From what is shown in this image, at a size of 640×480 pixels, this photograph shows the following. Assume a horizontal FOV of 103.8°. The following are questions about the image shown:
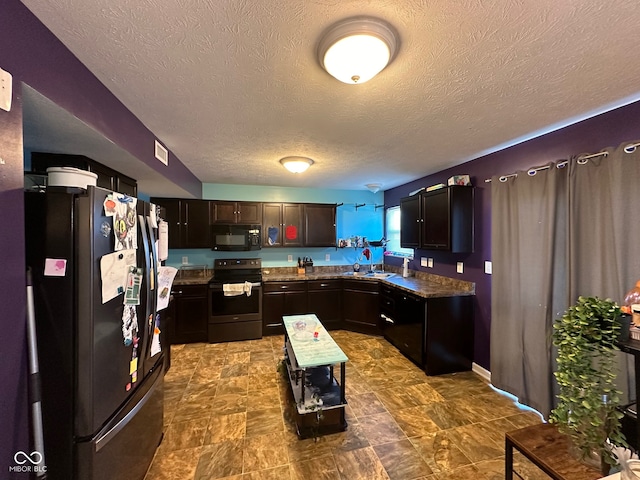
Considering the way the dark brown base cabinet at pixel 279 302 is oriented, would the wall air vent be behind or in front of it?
in front

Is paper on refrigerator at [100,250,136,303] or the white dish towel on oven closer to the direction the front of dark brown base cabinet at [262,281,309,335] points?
the paper on refrigerator

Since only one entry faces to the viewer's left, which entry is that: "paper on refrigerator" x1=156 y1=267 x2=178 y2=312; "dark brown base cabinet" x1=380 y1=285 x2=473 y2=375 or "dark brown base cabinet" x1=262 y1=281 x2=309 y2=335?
"dark brown base cabinet" x1=380 y1=285 x2=473 y2=375

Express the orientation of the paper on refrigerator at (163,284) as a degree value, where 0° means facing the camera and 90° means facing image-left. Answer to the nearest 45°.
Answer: approximately 315°

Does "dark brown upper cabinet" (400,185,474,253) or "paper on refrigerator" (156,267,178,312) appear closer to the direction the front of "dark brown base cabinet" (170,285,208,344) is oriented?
the paper on refrigerator

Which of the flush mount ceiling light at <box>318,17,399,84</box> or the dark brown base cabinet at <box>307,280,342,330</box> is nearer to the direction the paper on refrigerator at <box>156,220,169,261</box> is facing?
the flush mount ceiling light

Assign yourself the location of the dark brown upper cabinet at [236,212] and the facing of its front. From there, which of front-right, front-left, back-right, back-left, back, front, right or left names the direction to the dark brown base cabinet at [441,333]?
front-left

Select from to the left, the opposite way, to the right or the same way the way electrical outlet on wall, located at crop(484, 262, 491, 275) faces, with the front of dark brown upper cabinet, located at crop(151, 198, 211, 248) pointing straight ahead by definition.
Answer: to the right

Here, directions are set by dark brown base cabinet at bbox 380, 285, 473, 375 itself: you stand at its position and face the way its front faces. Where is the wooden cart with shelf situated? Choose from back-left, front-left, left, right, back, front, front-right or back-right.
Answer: front-left

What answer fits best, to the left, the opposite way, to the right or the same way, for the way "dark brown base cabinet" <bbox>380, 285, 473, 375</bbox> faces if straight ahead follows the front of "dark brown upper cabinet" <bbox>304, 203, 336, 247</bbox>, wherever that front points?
to the right

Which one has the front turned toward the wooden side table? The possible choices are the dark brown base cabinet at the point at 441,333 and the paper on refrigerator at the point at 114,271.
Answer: the paper on refrigerator

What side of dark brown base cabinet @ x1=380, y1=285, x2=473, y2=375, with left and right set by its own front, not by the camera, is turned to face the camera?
left

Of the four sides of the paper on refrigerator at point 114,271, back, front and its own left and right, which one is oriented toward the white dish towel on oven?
left
